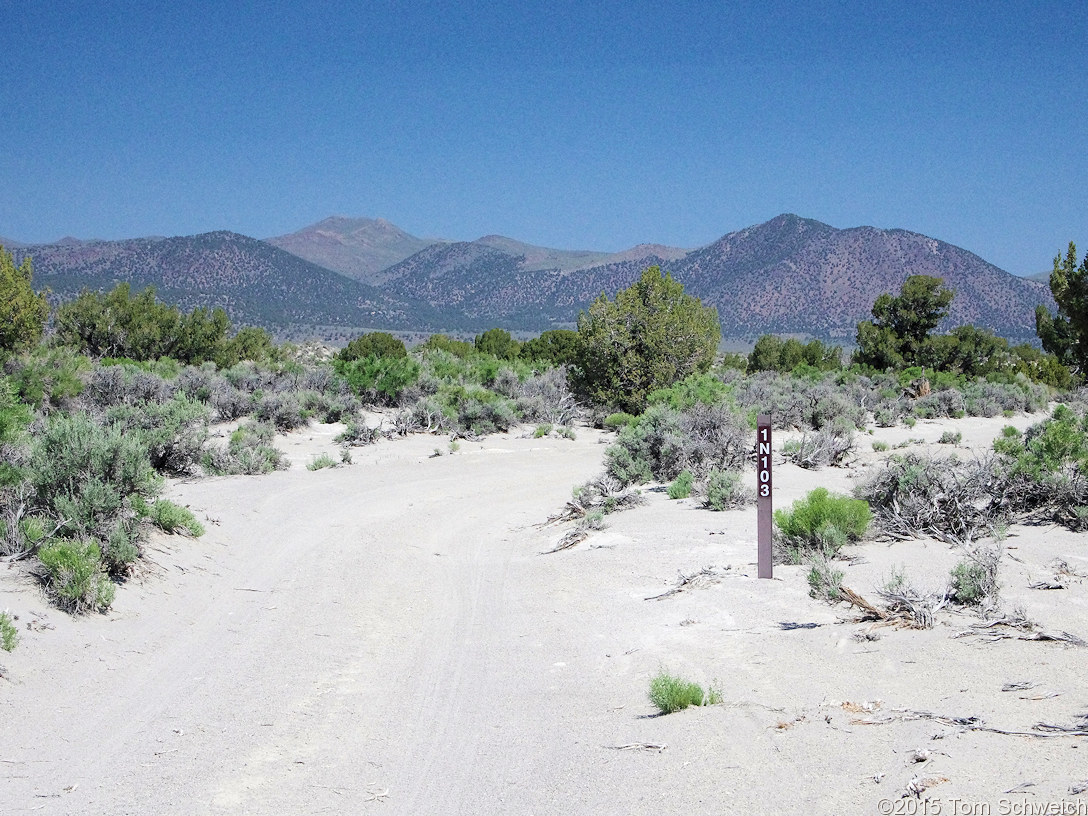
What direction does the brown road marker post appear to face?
toward the camera

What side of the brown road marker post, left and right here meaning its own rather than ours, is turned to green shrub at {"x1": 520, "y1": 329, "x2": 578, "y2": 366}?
back

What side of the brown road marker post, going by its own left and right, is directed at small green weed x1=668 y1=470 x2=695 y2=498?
back

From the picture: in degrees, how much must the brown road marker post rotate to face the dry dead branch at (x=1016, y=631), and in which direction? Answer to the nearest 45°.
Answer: approximately 45° to its left

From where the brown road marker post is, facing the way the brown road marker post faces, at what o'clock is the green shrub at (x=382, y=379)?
The green shrub is roughly at 5 o'clock from the brown road marker post.

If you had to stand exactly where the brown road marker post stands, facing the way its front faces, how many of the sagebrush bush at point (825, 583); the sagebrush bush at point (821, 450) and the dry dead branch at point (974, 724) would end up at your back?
1

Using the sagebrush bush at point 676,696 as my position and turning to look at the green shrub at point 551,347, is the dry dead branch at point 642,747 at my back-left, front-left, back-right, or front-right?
back-left

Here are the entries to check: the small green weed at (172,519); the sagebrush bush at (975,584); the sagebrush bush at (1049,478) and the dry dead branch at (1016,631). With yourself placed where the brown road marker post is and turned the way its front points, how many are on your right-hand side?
1

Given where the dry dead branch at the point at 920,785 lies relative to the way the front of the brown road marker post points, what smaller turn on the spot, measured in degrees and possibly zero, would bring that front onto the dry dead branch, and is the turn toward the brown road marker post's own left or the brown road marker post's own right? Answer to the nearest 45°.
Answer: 0° — it already faces it

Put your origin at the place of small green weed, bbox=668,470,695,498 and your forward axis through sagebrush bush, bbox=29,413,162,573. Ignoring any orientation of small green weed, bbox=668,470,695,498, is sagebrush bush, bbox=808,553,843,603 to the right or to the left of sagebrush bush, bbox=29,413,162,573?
left

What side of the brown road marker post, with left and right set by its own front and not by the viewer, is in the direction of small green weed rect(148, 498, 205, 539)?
right

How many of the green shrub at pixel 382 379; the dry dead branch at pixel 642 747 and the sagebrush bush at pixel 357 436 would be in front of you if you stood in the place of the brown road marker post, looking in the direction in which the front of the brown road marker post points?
1

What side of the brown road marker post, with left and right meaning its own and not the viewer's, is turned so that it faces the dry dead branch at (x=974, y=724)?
front

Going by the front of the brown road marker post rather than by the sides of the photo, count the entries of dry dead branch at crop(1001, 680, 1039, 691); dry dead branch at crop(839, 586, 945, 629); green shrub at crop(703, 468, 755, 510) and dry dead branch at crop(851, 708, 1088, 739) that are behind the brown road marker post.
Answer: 1

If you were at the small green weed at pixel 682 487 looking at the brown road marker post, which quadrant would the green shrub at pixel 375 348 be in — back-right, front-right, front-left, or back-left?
back-right

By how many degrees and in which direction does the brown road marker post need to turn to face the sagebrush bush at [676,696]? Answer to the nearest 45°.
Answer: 0° — it already faces it
